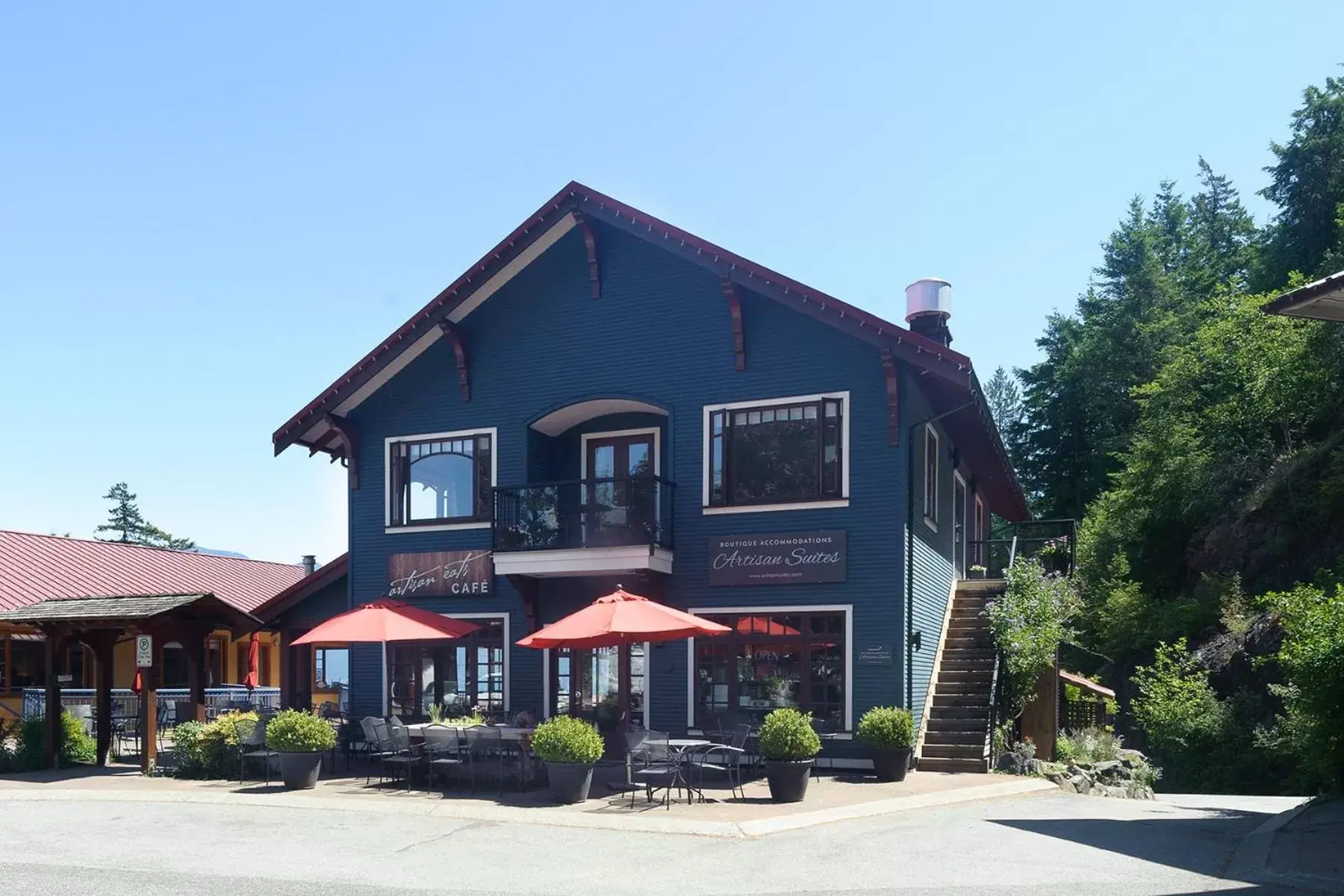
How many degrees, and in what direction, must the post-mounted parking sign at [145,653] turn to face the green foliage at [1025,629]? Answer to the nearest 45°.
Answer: approximately 90° to its left

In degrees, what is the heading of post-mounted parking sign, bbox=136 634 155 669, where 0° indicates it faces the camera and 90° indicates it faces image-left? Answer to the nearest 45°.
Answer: approximately 0°

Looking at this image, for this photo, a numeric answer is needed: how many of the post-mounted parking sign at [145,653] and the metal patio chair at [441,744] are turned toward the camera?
1

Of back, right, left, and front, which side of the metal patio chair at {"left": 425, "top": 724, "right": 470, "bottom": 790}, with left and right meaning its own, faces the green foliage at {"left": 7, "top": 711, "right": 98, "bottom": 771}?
left

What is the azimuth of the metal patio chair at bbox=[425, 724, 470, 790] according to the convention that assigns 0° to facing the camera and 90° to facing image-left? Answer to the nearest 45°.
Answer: approximately 225°

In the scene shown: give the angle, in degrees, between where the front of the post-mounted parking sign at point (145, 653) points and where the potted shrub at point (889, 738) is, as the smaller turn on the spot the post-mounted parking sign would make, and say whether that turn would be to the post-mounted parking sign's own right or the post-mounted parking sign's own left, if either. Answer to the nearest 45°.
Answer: approximately 45° to the post-mounted parking sign's own left

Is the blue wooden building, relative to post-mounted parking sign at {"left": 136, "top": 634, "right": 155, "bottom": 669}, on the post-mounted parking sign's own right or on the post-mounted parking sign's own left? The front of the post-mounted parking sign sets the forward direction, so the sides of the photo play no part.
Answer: on the post-mounted parking sign's own left

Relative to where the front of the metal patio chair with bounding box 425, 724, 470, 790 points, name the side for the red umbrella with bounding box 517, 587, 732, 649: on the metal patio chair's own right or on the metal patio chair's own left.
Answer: on the metal patio chair's own right

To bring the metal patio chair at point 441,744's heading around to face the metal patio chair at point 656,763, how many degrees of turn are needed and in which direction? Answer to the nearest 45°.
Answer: approximately 90° to its right
